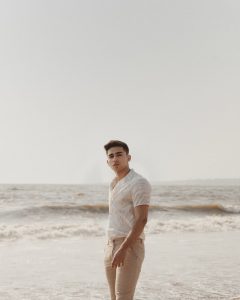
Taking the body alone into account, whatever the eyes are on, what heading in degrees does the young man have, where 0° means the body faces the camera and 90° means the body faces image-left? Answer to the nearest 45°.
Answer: approximately 45°
